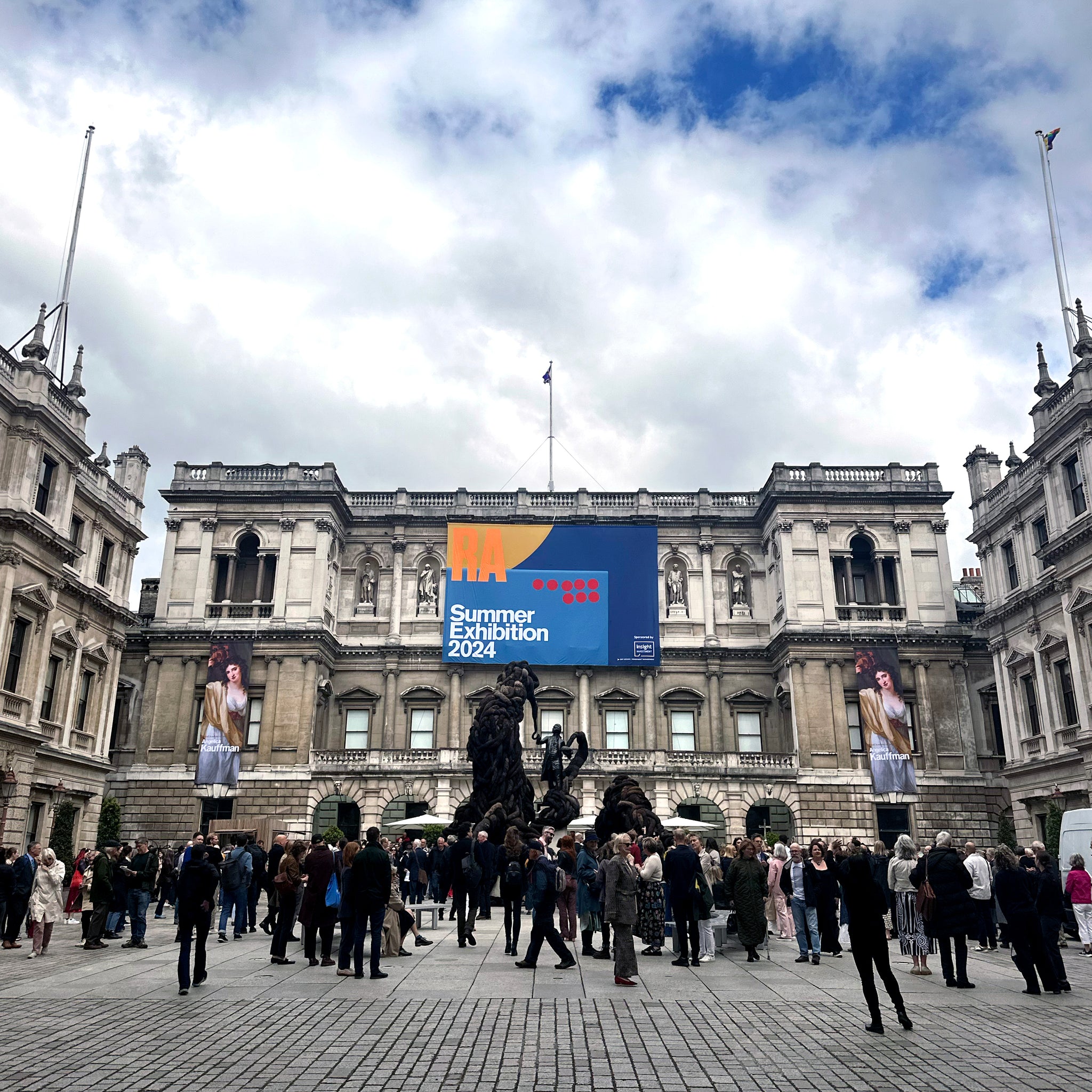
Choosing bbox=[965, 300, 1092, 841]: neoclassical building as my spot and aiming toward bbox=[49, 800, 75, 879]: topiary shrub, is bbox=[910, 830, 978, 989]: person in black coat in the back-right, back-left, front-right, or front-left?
front-left

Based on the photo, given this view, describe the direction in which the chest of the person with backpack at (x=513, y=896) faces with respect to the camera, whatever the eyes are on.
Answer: away from the camera

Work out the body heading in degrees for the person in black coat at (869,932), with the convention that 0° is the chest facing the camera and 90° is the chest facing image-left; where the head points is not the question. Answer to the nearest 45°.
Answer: approximately 135°

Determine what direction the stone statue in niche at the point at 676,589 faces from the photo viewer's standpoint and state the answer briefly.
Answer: facing the viewer

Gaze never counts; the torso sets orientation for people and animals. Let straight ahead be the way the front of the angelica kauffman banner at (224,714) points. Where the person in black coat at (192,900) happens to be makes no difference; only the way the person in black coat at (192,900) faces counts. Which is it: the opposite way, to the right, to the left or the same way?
the opposite way

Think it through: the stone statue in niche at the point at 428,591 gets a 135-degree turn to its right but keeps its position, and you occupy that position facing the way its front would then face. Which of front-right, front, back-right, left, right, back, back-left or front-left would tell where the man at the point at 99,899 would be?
back-left

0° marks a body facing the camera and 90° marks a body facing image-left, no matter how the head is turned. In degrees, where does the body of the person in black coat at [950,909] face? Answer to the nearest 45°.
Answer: approximately 180°

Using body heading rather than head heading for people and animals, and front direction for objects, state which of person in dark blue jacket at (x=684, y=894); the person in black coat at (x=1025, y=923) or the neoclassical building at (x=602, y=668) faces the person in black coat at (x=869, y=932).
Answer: the neoclassical building

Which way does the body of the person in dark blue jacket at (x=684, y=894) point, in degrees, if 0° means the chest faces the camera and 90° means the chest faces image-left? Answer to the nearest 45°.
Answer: approximately 180°

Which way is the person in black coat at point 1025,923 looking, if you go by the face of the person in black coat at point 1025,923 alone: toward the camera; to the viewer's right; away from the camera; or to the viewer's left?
away from the camera

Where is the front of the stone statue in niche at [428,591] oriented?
toward the camera

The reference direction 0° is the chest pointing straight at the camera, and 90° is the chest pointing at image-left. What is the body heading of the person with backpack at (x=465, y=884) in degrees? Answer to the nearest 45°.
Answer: approximately 180°

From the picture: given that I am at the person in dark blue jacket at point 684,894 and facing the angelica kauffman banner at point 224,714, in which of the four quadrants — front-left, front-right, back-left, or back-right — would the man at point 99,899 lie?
front-left

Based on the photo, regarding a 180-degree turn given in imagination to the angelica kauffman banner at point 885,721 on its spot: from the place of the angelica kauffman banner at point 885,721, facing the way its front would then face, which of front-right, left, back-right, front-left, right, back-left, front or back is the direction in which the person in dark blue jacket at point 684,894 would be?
back

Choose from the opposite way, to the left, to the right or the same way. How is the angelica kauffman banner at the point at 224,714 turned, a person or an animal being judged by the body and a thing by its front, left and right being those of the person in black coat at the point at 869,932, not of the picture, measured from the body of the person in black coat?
the opposite way
